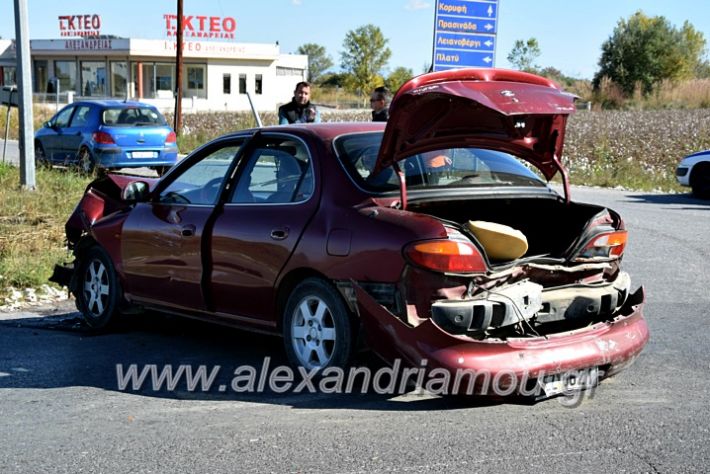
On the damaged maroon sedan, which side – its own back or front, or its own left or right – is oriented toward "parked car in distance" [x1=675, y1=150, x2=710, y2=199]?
right

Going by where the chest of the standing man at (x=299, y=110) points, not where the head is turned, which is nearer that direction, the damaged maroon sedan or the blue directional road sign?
the damaged maroon sedan

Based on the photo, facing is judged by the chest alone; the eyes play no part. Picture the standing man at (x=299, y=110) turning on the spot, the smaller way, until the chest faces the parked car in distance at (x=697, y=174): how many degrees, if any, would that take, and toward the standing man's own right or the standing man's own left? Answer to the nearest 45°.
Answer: approximately 135° to the standing man's own left

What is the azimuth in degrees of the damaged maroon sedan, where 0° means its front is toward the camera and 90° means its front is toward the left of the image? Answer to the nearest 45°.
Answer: approximately 135°

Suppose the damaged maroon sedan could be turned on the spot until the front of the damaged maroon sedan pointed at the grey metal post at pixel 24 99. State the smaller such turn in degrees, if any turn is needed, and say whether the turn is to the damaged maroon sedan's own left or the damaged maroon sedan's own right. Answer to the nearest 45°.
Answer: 0° — it already faces it

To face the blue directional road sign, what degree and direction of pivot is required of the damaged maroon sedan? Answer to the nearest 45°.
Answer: approximately 45° to its right

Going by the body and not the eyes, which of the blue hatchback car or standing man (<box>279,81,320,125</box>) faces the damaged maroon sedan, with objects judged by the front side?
the standing man

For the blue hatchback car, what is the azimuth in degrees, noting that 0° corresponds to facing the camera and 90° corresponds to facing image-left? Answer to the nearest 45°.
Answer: approximately 135°

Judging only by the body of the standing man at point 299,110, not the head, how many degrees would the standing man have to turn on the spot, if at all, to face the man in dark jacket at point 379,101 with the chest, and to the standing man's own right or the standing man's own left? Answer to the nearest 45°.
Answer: approximately 90° to the standing man's own left
